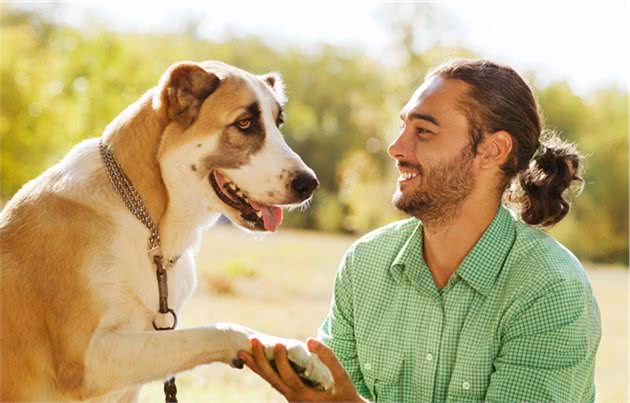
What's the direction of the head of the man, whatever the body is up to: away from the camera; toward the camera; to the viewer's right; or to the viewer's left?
to the viewer's left

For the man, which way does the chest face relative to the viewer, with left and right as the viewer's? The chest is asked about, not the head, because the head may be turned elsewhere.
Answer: facing the viewer and to the left of the viewer

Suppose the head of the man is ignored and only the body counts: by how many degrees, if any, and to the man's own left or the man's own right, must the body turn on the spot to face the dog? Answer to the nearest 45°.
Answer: approximately 45° to the man's own right
